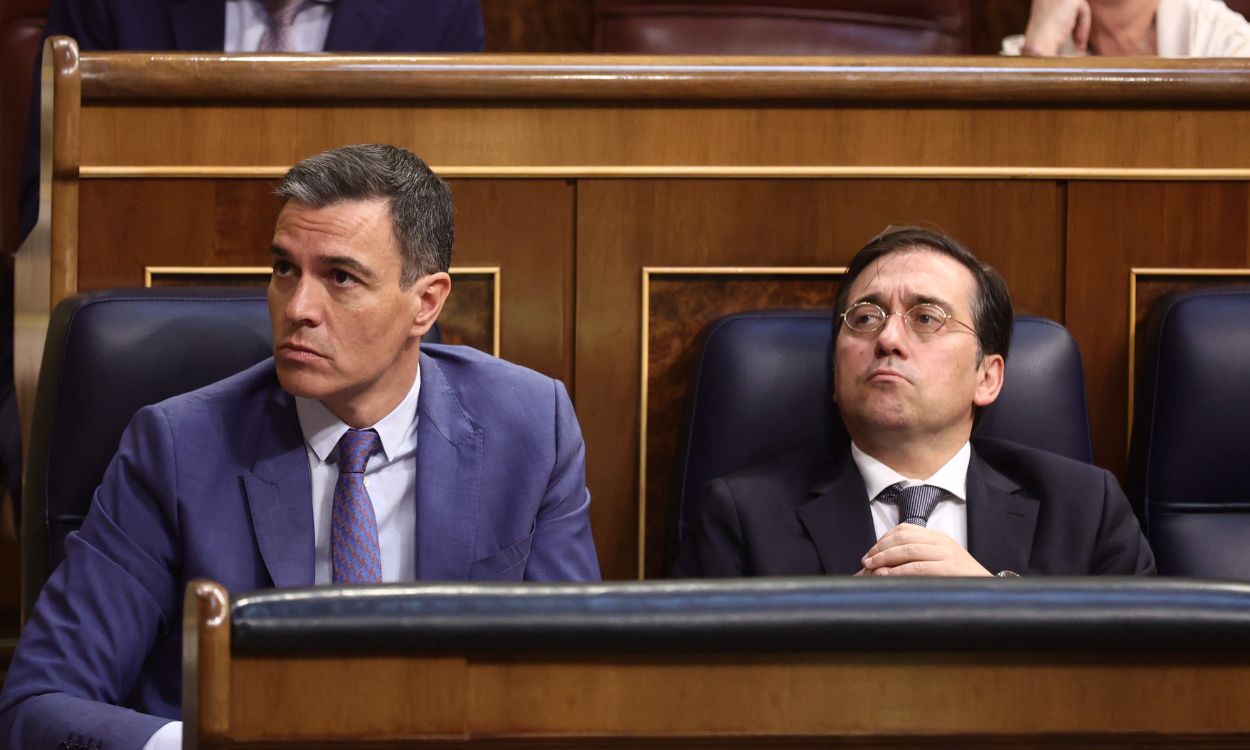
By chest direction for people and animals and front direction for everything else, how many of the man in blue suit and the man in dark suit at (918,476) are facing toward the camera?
2

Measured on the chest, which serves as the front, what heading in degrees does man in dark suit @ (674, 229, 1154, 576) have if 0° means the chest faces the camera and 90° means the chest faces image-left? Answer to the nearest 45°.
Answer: approximately 0°

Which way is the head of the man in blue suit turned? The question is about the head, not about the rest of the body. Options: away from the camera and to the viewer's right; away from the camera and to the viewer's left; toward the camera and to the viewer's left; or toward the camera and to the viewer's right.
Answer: toward the camera and to the viewer's left

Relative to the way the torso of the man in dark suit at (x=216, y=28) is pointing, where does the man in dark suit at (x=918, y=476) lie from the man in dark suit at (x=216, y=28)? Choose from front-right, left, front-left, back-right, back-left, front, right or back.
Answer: front-left

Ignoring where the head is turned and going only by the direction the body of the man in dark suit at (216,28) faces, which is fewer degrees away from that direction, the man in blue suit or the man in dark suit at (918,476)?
the man in blue suit

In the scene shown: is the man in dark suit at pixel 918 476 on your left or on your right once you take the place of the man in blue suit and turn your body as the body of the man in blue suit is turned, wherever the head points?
on your left

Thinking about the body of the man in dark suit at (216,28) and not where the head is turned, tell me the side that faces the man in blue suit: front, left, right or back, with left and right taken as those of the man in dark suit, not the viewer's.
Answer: front

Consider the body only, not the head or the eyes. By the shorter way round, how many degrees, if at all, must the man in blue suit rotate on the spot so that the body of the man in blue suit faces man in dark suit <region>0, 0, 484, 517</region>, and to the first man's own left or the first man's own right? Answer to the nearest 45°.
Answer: approximately 180°

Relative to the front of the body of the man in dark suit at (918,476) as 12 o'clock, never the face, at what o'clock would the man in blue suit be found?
The man in blue suit is roughly at 2 o'clock from the man in dark suit.
